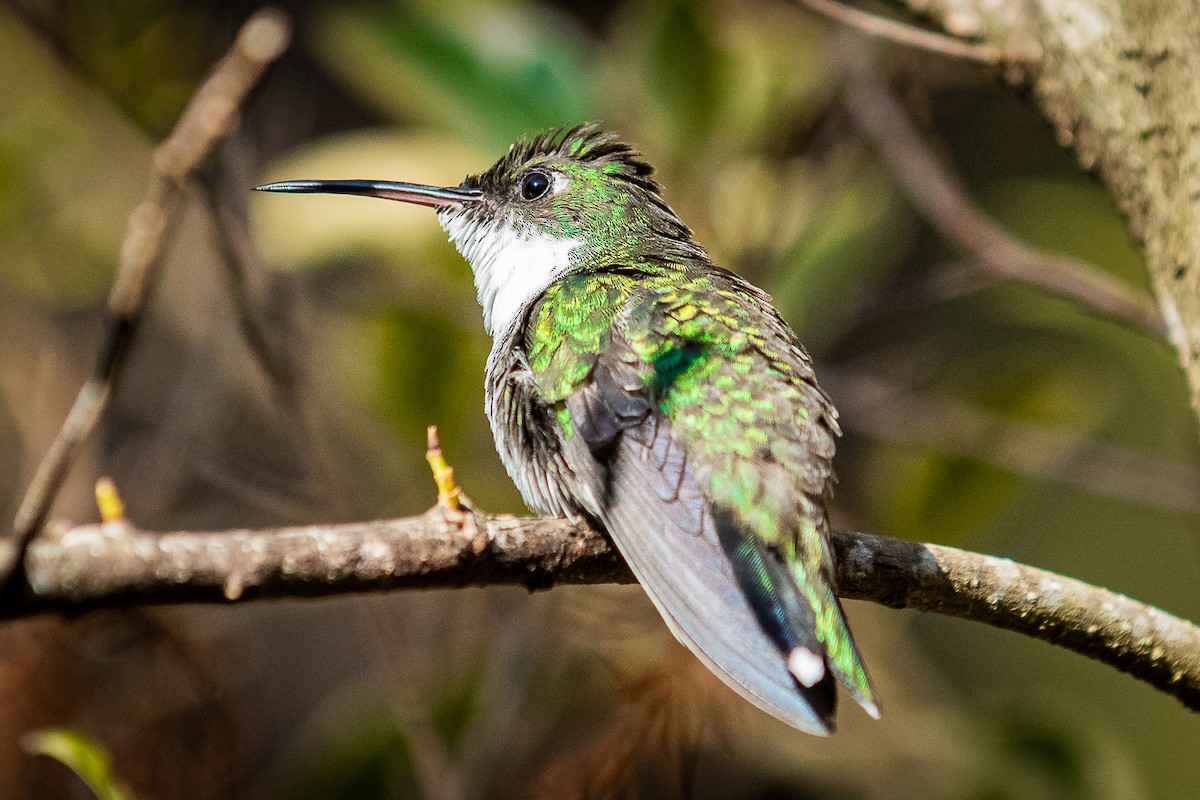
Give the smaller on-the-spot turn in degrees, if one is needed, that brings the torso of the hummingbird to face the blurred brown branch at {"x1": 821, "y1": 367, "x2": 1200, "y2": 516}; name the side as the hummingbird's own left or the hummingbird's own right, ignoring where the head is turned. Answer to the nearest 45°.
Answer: approximately 90° to the hummingbird's own right

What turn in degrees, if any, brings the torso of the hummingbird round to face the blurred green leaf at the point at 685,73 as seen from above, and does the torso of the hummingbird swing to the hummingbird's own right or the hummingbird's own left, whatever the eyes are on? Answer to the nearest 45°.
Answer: approximately 45° to the hummingbird's own right

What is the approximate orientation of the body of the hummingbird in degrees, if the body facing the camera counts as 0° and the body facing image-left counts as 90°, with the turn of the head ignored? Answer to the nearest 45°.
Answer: approximately 135°

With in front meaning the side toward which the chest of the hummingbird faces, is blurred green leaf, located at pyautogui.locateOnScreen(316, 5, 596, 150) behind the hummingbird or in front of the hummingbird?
in front

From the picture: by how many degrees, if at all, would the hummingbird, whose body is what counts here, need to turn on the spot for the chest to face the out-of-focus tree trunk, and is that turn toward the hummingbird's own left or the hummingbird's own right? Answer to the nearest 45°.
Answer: approximately 135° to the hummingbird's own right

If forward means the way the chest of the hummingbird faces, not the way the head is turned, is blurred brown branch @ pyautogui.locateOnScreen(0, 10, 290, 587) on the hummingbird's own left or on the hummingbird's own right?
on the hummingbird's own left

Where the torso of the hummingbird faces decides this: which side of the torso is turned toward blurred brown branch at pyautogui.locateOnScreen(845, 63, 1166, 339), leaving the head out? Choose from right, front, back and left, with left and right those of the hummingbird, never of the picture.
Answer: right
